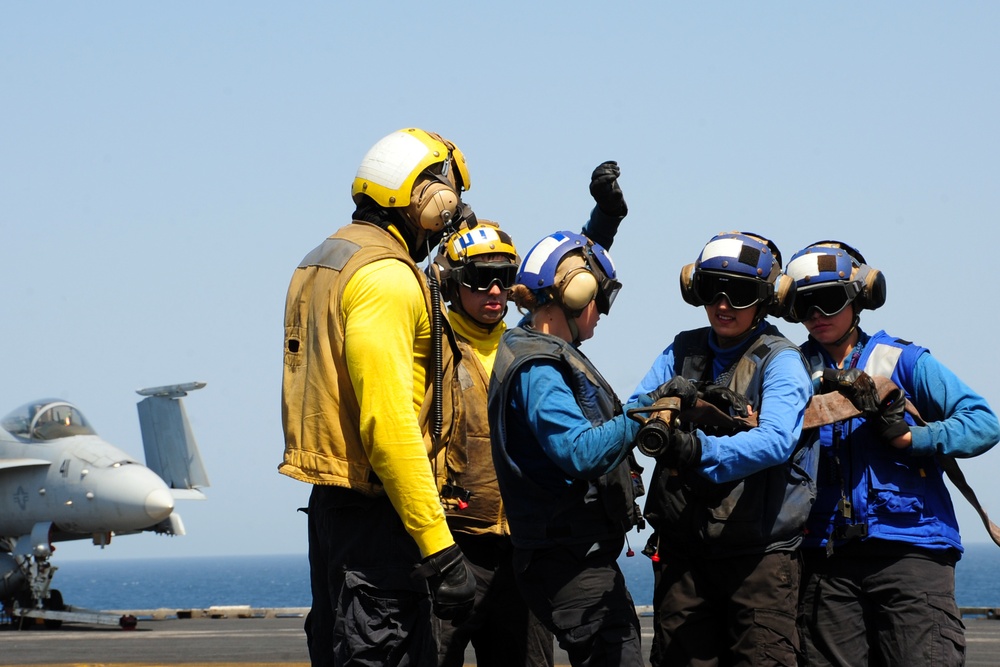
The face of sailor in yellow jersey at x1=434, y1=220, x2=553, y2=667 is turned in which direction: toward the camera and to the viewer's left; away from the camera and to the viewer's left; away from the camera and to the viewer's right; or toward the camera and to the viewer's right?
toward the camera and to the viewer's right

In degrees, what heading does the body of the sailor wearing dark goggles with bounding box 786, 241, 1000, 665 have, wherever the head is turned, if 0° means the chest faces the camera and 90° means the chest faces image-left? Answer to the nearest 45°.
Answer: approximately 45°

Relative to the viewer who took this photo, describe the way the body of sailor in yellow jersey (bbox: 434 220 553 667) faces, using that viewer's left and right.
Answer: facing the viewer and to the right of the viewer

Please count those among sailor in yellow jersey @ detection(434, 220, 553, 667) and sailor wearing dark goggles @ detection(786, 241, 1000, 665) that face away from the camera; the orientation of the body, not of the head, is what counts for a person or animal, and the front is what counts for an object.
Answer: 0

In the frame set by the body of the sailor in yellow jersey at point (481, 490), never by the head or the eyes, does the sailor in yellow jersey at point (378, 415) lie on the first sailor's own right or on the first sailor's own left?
on the first sailor's own right

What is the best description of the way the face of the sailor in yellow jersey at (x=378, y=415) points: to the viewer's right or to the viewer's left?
to the viewer's right

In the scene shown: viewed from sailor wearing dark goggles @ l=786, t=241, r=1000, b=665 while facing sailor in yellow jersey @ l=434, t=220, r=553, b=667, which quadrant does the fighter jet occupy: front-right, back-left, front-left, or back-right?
front-right

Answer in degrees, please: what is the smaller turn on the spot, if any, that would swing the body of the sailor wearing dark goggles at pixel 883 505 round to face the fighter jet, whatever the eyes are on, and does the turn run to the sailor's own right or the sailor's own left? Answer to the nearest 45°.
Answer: approximately 90° to the sailor's own right
